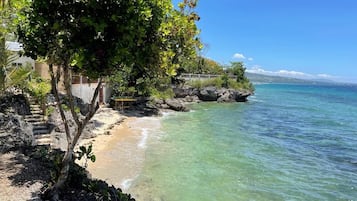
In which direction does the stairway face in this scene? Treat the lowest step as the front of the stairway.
toward the camera

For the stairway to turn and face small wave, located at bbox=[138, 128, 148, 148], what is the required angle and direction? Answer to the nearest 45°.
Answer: approximately 90° to its left

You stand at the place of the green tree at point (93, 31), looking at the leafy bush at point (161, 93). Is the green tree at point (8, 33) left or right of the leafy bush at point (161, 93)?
left

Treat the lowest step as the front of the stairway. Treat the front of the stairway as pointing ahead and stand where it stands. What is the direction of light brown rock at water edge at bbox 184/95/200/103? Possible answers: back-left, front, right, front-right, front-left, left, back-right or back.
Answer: back-left

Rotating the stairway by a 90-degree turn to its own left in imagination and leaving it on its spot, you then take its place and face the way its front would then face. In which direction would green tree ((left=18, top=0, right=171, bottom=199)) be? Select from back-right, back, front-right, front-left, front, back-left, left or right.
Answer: right
